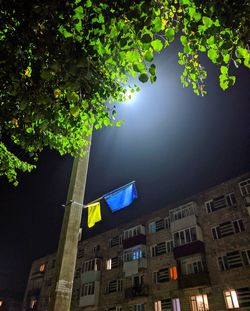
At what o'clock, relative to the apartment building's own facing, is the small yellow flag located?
The small yellow flag is roughly at 11 o'clock from the apartment building.

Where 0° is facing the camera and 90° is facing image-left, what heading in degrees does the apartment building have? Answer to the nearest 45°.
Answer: approximately 45°

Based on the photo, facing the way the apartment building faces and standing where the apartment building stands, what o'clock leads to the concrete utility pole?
The concrete utility pole is roughly at 11 o'clock from the apartment building.
